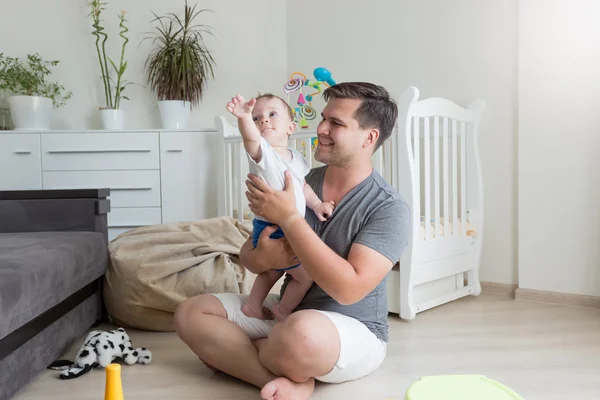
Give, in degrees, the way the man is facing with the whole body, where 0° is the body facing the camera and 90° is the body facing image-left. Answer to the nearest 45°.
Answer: approximately 45°

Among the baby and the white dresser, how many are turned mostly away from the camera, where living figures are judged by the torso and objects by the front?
0

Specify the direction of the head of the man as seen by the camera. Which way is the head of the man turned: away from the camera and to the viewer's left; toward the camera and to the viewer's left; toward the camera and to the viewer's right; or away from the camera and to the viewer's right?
toward the camera and to the viewer's left

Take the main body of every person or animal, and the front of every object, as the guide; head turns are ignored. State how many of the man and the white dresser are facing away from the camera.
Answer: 0

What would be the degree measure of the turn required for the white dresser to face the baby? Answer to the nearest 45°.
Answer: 0° — it already faces them

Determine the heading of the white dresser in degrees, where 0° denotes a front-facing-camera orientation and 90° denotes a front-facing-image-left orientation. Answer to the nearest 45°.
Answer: approximately 0°

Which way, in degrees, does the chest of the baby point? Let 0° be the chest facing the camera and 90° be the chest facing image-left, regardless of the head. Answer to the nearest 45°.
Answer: approximately 45°

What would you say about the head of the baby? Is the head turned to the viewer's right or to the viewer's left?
to the viewer's left

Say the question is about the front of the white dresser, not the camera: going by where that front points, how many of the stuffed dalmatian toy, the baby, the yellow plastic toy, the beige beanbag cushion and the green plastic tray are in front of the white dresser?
5

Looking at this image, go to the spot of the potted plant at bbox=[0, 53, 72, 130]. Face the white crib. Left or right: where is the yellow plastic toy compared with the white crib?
right

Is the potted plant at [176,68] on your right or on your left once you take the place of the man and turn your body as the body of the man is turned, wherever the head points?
on your right
